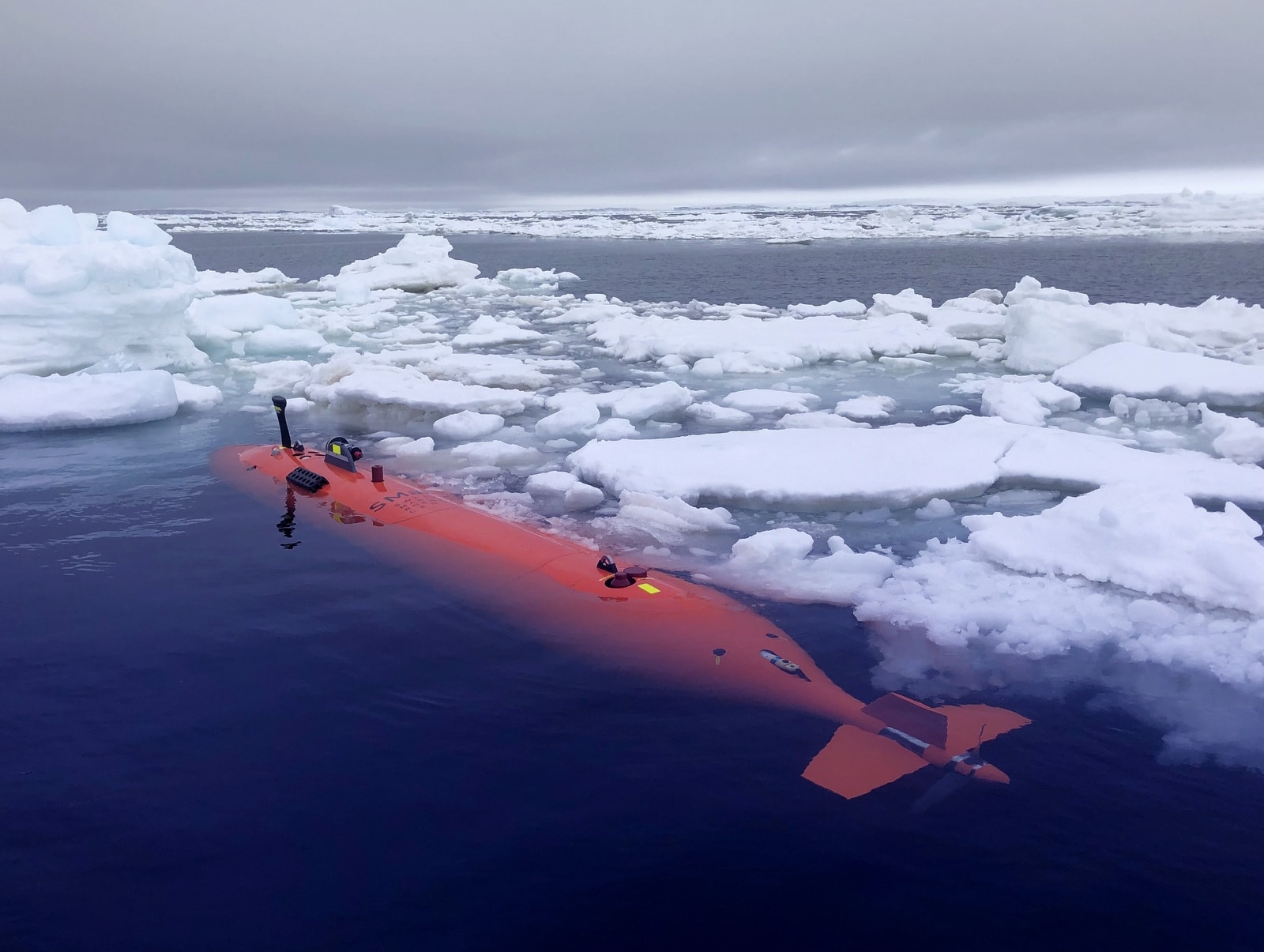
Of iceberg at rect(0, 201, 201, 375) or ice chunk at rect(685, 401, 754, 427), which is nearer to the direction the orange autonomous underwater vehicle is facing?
the iceberg

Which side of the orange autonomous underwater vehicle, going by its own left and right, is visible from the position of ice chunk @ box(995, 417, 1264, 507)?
right

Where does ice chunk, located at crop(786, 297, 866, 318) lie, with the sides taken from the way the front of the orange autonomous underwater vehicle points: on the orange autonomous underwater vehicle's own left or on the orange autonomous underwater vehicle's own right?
on the orange autonomous underwater vehicle's own right

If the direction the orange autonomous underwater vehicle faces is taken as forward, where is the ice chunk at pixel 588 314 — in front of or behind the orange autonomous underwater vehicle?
in front

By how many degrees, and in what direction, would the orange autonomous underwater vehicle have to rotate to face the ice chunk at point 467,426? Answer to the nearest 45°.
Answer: approximately 45° to its right

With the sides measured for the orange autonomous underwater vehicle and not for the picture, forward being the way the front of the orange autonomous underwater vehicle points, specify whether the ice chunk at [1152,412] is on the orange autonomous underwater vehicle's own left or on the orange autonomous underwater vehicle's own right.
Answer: on the orange autonomous underwater vehicle's own right

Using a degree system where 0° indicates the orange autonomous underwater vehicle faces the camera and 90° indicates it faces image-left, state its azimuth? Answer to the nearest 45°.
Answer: approximately 135°

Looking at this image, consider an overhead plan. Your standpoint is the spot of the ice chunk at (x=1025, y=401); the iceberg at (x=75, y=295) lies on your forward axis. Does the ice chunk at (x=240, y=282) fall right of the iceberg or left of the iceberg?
right

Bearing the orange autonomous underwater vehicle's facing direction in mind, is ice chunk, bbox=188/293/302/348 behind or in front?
in front

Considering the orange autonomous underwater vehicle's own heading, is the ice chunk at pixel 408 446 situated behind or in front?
in front

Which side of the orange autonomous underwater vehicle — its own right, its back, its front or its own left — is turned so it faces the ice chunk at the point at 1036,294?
right

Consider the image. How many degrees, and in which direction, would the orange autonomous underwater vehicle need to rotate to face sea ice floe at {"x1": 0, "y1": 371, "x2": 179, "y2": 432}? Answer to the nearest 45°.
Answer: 0° — it already faces it

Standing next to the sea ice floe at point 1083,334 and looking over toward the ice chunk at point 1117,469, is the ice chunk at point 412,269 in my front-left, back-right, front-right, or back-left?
back-right
